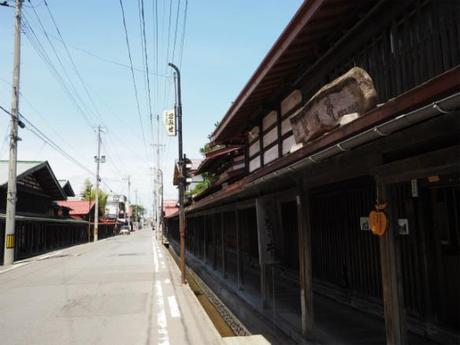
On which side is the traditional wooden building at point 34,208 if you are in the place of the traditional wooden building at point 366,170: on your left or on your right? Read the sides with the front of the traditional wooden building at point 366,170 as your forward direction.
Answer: on your right

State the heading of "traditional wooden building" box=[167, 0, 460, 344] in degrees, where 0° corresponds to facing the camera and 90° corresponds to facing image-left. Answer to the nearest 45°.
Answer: approximately 45°

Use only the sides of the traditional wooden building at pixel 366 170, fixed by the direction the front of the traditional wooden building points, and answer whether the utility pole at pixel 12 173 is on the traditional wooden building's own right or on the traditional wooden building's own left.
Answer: on the traditional wooden building's own right
